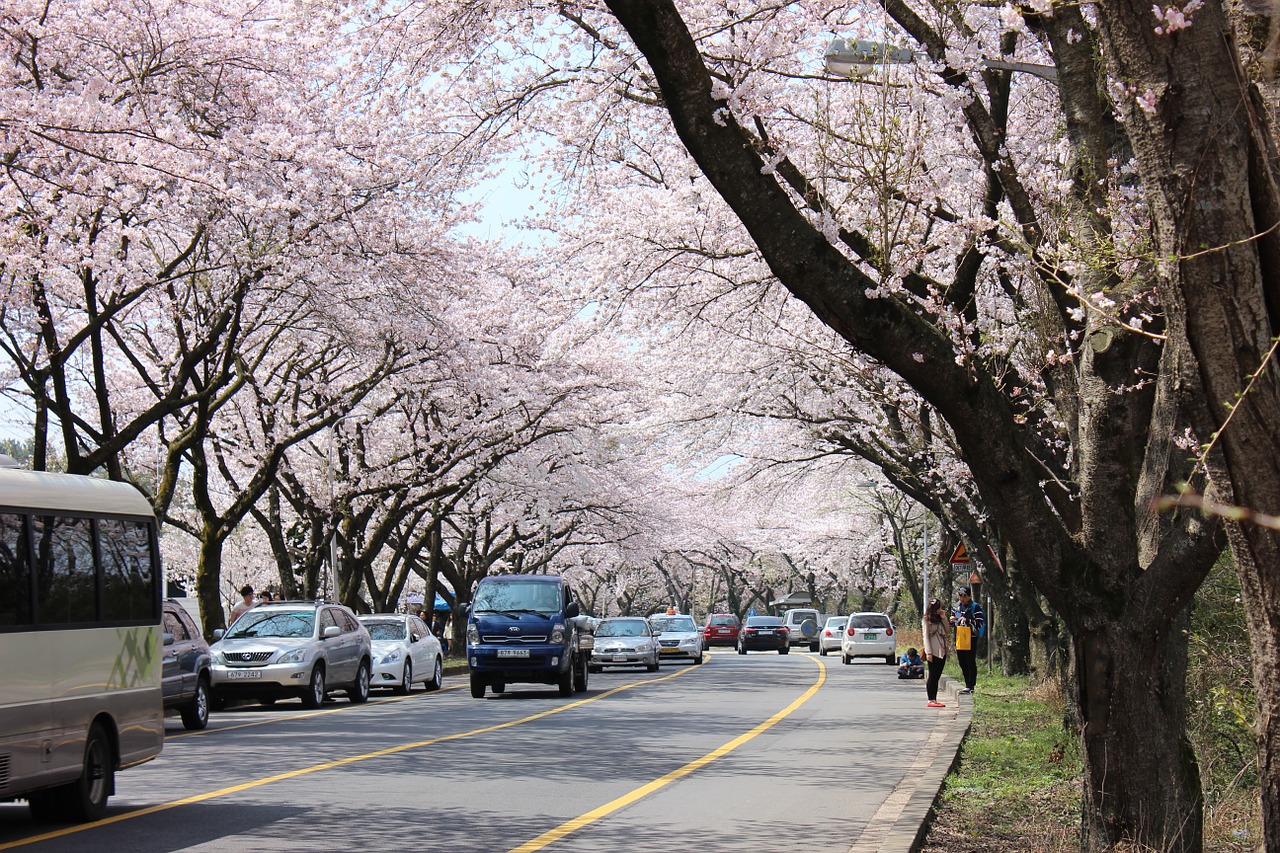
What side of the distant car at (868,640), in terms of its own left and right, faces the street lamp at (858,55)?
back

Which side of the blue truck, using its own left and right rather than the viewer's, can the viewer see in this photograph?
front

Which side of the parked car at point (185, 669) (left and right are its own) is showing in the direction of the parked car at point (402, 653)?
back

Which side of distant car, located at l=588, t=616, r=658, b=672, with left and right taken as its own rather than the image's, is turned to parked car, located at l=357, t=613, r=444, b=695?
front

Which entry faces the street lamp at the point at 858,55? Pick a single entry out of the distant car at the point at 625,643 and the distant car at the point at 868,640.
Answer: the distant car at the point at 625,643

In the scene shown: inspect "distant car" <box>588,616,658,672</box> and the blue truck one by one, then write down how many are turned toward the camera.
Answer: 2

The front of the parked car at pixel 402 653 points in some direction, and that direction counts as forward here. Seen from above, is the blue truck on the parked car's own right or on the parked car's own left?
on the parked car's own left

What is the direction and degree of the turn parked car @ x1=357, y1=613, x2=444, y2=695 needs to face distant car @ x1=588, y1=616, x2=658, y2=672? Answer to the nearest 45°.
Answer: approximately 180°

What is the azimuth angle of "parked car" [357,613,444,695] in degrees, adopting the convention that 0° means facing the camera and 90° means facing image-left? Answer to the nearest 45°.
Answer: approximately 45°

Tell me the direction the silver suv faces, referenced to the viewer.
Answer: facing the viewer and to the left of the viewer

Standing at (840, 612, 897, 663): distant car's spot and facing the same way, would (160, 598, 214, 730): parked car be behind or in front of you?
behind

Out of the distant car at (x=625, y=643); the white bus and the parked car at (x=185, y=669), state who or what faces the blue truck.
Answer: the distant car

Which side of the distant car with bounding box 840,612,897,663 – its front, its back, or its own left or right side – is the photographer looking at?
back

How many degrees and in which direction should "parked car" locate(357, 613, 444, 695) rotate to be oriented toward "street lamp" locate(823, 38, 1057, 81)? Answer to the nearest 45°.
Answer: approximately 45° to its left

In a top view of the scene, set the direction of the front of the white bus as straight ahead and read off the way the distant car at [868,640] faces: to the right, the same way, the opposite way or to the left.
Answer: the opposite way

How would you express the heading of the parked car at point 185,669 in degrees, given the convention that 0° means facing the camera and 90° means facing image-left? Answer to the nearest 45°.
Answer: approximately 45°
